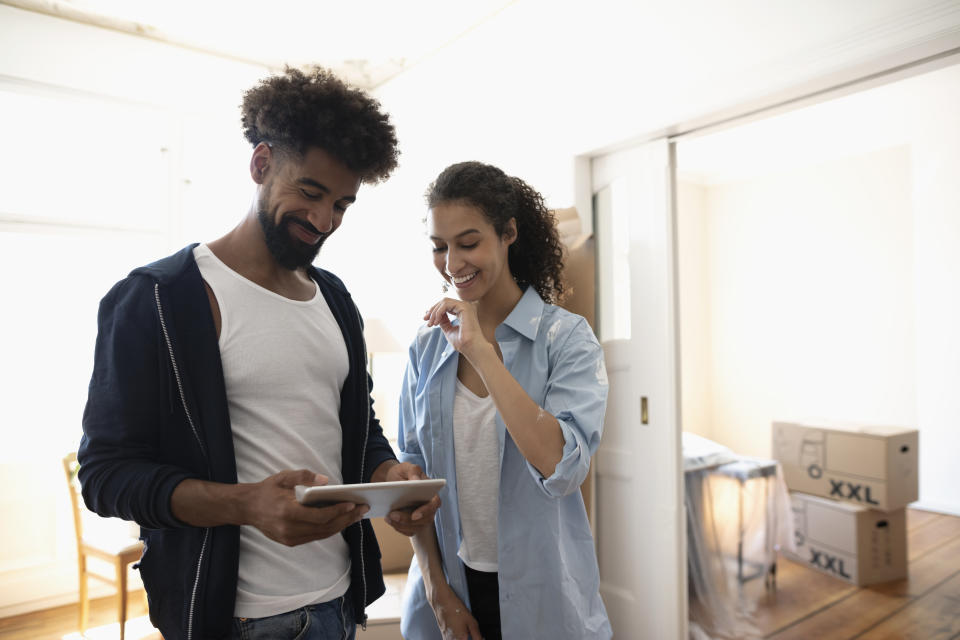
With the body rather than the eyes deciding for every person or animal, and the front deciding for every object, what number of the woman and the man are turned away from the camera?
0

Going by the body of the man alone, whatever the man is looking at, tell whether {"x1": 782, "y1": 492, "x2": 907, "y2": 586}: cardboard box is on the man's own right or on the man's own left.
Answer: on the man's own left

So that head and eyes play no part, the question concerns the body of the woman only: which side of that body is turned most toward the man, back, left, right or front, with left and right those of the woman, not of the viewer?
front

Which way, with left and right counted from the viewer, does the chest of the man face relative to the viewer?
facing the viewer and to the right of the viewer

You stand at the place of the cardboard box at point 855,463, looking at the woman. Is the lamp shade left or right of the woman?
right

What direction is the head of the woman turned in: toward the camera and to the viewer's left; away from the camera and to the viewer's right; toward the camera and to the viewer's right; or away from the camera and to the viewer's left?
toward the camera and to the viewer's left

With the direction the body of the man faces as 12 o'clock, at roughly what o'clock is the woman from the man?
The woman is roughly at 10 o'clock from the man.

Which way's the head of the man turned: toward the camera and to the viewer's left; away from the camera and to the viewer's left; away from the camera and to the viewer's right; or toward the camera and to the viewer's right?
toward the camera and to the viewer's right

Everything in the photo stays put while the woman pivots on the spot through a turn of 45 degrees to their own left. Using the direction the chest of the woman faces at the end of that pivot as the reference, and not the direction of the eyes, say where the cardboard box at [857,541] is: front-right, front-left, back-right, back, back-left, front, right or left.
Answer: back-left

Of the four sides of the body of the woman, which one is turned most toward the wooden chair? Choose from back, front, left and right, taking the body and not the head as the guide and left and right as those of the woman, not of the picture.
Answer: right

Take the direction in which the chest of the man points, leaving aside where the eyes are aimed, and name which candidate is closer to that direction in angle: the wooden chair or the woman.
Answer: the woman

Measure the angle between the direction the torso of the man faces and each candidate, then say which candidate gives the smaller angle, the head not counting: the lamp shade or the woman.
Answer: the woman

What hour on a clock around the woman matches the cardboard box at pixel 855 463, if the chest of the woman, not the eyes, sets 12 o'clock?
The cardboard box is roughly at 6 o'clock from the woman.
